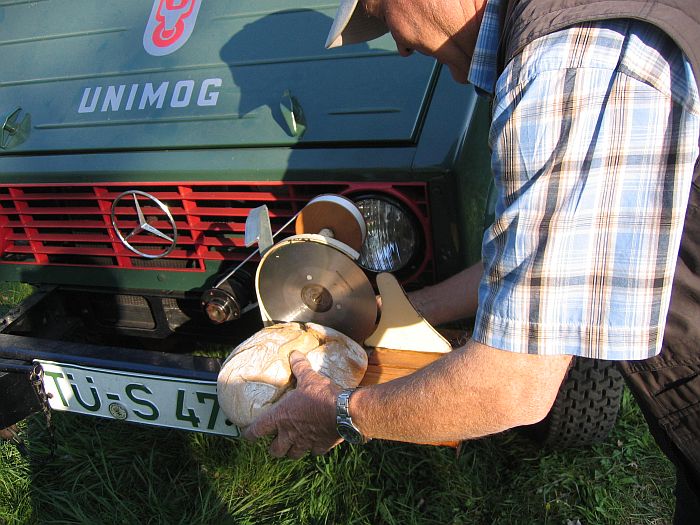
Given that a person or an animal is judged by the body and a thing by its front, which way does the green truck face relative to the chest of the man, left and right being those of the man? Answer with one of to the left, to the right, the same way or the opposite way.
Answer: to the left

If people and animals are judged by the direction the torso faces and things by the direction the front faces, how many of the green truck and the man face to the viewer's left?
1

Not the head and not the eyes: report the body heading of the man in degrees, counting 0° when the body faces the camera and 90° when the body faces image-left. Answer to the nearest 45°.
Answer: approximately 90°

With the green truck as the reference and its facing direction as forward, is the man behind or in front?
in front

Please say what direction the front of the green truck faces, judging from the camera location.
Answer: facing the viewer
